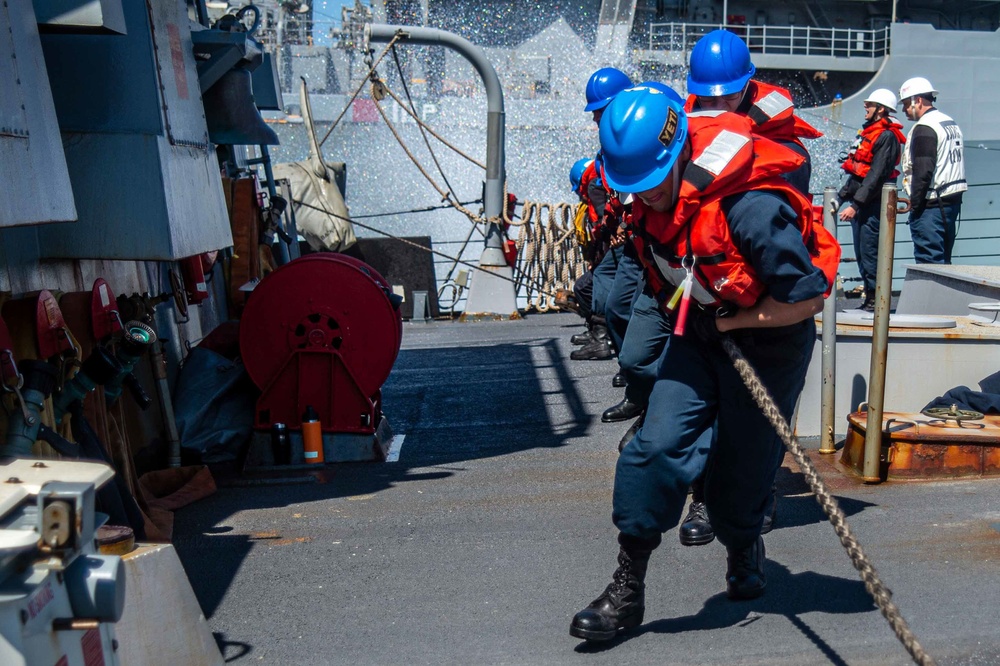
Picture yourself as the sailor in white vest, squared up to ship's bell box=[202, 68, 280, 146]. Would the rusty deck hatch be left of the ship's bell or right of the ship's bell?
left

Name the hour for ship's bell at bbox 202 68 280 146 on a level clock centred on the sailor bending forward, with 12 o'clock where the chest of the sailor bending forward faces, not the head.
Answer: The ship's bell is roughly at 3 o'clock from the sailor bending forward.

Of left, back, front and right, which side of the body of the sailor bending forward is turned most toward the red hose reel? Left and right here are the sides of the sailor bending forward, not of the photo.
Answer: right

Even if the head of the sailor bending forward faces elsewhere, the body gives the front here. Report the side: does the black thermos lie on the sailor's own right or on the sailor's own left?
on the sailor's own right

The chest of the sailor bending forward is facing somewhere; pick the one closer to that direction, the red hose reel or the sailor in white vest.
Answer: the red hose reel

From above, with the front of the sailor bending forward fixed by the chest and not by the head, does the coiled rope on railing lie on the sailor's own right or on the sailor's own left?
on the sailor's own right

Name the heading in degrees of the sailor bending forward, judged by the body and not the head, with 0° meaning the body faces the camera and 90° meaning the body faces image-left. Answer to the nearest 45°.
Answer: approximately 45°

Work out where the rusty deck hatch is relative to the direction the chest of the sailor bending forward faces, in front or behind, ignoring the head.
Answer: behind

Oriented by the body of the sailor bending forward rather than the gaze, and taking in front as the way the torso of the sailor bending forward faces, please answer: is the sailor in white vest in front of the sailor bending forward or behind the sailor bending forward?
behind
